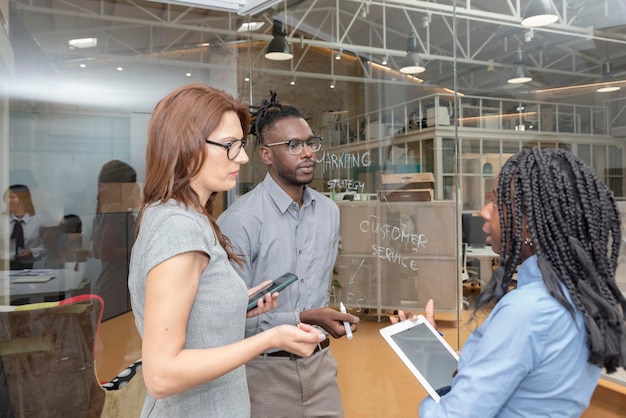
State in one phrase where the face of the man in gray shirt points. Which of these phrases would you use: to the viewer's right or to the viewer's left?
to the viewer's right

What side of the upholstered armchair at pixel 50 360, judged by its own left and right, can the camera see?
back

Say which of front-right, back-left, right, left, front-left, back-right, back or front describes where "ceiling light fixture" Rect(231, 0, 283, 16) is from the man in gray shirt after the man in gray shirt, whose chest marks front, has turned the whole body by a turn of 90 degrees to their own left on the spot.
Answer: front-left

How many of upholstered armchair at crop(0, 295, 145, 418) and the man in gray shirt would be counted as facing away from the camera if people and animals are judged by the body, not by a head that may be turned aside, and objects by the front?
1

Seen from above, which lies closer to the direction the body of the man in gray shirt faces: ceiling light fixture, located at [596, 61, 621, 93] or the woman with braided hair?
the woman with braided hair

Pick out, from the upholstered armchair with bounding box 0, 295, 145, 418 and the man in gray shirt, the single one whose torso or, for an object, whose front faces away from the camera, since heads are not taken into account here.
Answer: the upholstered armchair

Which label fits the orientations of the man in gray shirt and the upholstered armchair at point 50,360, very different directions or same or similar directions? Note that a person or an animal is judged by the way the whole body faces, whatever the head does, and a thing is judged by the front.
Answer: very different directions

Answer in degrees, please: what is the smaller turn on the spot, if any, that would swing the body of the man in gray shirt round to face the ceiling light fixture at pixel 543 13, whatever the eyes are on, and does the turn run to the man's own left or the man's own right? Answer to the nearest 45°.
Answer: approximately 90° to the man's own left

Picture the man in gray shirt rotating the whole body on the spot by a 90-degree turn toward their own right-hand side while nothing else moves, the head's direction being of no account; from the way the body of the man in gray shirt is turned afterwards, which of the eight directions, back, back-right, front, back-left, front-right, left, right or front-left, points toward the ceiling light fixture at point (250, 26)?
back-right

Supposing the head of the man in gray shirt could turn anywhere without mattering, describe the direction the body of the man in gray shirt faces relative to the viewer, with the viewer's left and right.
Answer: facing the viewer and to the right of the viewer

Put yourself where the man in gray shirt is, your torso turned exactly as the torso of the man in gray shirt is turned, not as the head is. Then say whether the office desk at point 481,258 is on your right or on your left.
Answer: on your left
